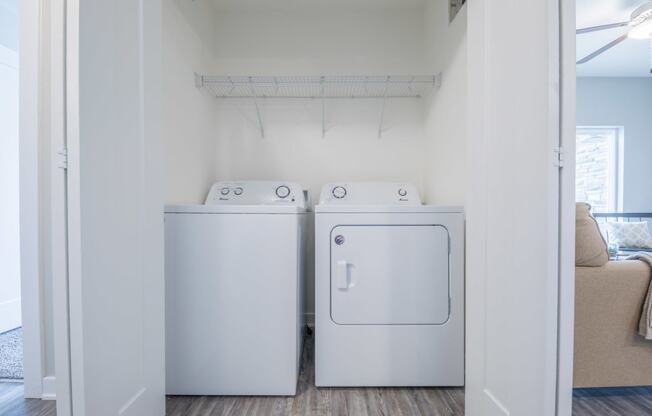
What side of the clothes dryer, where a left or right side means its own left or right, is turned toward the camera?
front

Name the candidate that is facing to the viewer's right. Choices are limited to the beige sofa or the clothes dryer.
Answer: the beige sofa

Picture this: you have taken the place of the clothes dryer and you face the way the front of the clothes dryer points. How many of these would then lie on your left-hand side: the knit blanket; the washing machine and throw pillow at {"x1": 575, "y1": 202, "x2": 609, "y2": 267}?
2

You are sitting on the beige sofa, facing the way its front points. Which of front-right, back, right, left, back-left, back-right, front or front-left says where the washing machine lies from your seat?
back-right

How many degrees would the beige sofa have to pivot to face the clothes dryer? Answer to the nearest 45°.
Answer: approximately 135° to its right

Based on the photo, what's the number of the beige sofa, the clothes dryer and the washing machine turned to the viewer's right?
1

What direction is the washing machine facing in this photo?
toward the camera

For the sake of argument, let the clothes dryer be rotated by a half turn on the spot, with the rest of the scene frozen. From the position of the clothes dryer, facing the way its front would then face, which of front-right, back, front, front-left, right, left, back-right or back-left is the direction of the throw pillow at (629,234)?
front-right

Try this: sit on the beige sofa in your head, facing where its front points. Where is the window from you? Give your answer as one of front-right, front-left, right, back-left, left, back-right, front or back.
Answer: left

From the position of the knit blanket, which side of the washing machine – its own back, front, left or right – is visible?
left

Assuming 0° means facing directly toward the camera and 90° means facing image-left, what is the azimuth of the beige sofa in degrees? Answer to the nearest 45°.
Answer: approximately 270°

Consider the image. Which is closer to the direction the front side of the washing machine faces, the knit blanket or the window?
the knit blanket

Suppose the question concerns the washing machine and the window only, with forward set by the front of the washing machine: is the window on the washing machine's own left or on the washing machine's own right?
on the washing machine's own left
